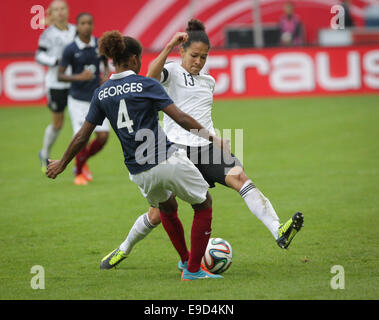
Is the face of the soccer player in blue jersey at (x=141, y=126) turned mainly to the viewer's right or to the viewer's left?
to the viewer's right

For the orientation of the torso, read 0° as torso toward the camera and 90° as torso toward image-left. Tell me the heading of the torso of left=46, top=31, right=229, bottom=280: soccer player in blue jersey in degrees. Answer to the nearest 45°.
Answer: approximately 225°

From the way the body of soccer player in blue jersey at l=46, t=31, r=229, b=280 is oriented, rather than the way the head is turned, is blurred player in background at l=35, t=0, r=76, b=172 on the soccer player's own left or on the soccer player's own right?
on the soccer player's own left

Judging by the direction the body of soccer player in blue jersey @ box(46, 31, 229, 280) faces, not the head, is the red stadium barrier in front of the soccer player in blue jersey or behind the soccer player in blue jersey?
in front

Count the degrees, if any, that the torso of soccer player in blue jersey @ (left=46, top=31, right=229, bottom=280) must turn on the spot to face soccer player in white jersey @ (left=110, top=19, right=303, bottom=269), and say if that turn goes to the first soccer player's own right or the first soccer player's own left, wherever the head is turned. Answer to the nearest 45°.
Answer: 0° — they already face them

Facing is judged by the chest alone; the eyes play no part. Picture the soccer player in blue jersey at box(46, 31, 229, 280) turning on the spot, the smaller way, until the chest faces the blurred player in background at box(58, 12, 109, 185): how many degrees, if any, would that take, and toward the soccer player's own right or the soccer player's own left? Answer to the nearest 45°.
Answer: approximately 45° to the soccer player's own left
